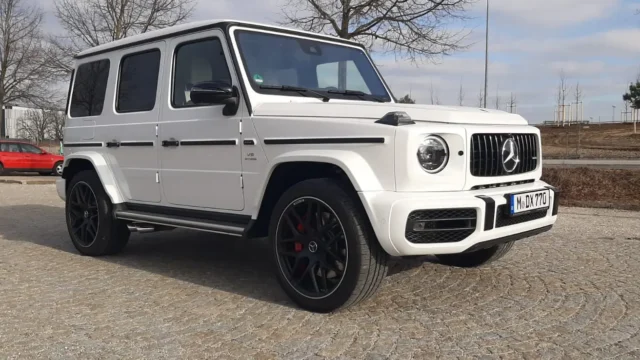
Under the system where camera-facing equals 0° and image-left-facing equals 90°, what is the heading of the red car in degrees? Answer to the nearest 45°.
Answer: approximately 270°

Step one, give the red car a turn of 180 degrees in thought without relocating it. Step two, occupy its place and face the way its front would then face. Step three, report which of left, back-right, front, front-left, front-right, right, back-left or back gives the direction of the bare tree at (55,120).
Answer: right

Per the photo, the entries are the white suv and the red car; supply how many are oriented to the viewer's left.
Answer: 0

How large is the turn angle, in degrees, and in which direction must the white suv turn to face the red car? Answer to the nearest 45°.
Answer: approximately 180°

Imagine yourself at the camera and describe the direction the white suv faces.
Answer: facing the viewer and to the right of the viewer

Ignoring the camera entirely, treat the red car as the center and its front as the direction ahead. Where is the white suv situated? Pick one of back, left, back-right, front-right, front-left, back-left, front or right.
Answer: right
